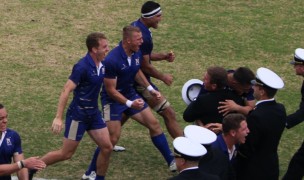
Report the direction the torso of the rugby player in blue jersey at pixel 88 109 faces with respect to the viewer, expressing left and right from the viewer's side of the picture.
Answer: facing the viewer and to the right of the viewer

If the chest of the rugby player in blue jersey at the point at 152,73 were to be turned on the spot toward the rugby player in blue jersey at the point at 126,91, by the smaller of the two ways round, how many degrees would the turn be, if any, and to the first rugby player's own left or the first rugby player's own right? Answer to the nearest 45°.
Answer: approximately 135° to the first rugby player's own right

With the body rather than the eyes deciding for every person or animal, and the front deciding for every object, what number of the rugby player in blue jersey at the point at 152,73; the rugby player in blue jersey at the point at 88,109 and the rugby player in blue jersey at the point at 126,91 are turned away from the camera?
0

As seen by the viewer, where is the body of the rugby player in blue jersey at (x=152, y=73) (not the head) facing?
to the viewer's right

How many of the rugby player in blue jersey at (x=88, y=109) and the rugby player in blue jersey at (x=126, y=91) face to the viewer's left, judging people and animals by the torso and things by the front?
0

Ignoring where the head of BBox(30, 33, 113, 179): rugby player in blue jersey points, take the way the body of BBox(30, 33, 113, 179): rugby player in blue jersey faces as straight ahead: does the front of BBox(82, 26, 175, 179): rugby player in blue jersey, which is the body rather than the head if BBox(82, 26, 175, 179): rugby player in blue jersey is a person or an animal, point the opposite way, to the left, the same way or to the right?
the same way

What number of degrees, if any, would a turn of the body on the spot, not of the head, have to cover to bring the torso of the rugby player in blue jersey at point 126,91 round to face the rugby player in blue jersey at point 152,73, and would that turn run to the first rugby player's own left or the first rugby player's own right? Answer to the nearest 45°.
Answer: approximately 90° to the first rugby player's own left

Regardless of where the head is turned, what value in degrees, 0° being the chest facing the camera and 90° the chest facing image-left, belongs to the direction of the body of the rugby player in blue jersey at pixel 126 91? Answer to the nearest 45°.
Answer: approximately 315°
